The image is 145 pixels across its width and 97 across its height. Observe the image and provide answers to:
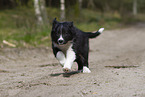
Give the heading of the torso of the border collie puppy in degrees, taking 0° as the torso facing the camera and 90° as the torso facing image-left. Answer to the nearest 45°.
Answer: approximately 45°

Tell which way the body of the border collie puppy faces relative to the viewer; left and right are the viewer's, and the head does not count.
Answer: facing the viewer and to the left of the viewer
